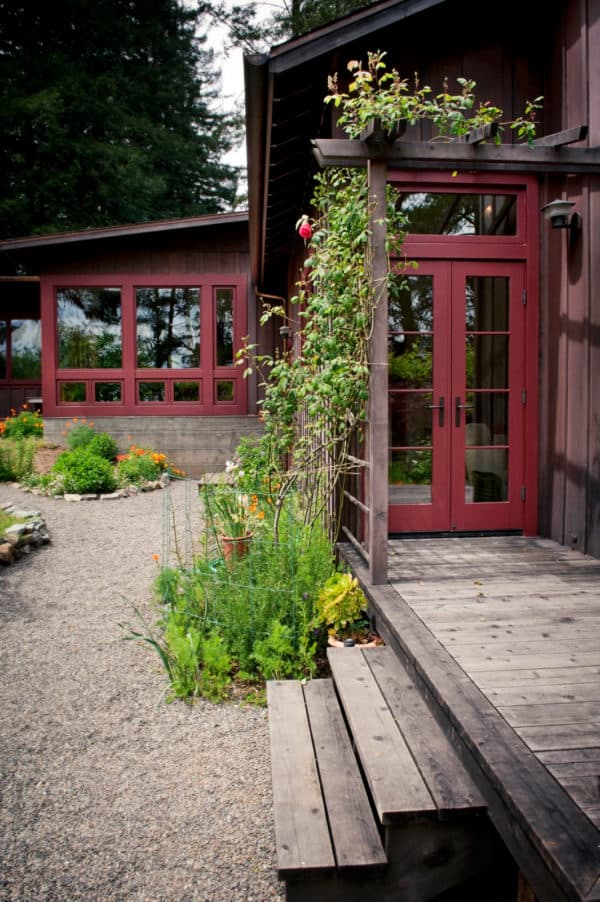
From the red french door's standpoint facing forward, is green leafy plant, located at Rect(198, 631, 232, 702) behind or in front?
in front

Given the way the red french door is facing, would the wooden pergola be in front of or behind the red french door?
in front

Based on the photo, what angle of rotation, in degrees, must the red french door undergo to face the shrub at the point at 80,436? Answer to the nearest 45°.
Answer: approximately 135° to its right

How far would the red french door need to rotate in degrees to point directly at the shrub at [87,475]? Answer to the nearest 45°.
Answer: approximately 135° to its right

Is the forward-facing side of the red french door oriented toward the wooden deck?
yes

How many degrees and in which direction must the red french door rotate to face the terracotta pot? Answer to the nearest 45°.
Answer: approximately 90° to its right

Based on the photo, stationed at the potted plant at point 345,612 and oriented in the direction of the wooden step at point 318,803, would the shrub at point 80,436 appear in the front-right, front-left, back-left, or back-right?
back-right

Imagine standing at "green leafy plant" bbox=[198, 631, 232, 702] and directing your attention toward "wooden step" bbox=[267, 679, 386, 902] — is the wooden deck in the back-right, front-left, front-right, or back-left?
front-left

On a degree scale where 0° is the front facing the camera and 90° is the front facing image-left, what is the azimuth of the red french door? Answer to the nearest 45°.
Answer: approximately 0°

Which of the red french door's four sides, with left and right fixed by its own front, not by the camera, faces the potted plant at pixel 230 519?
right

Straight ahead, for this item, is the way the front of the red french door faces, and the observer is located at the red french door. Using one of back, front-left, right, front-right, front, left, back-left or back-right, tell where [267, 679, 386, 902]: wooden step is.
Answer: front

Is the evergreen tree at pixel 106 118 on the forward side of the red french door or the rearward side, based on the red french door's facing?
on the rearward side

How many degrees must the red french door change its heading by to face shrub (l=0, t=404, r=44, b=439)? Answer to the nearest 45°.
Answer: approximately 135° to its right

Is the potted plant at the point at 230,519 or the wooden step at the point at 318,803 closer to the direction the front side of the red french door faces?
the wooden step

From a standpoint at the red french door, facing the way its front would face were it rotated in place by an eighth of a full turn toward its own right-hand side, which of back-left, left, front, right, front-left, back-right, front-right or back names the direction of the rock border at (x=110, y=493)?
right

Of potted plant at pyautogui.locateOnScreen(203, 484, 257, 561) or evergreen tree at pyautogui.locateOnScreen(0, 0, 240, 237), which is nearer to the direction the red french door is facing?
the potted plant
